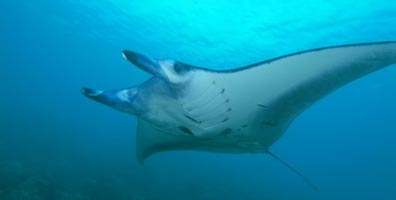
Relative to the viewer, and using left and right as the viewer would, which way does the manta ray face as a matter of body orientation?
facing the viewer and to the left of the viewer
